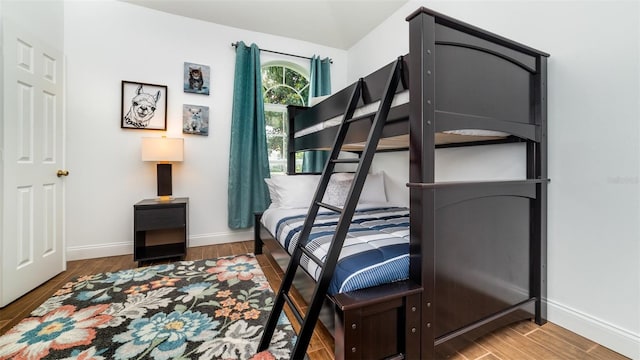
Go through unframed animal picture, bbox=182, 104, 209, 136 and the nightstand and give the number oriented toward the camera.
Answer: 2

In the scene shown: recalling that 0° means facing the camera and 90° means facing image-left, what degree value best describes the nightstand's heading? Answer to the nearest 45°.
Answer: approximately 0°

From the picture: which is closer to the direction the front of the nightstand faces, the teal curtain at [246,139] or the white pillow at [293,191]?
the white pillow

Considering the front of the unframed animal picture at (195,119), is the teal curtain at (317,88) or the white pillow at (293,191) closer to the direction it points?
the white pillow

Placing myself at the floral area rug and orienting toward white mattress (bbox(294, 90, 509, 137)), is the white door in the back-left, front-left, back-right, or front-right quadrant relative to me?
back-left

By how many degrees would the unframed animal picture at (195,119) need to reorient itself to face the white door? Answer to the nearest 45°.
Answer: approximately 45° to its right

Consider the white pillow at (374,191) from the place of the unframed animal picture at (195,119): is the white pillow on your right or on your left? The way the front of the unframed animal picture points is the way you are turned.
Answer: on your left

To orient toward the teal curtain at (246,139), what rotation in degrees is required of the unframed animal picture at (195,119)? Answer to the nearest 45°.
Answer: approximately 90° to its left
